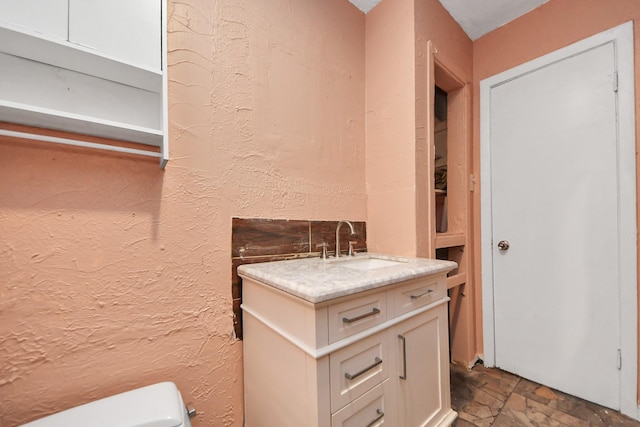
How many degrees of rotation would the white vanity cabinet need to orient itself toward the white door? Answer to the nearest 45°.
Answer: approximately 90° to its left

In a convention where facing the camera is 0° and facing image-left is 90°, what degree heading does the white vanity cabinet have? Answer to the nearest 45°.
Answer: approximately 315°
